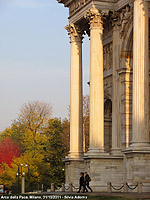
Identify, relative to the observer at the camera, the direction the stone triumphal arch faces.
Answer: facing the viewer and to the left of the viewer
